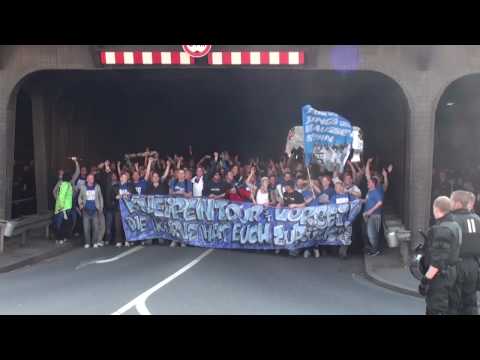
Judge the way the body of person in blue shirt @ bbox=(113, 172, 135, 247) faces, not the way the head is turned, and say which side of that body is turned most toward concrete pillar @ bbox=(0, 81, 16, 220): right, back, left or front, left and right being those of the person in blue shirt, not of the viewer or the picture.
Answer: right

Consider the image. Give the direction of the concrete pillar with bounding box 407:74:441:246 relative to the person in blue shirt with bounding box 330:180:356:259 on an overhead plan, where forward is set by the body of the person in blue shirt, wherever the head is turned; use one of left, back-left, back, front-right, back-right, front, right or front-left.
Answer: left

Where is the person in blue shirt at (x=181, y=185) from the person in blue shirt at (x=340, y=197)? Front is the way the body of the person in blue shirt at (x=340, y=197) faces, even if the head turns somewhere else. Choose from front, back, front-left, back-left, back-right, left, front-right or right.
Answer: right

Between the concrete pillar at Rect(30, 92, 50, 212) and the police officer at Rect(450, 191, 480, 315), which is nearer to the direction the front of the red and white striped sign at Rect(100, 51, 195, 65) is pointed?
the police officer

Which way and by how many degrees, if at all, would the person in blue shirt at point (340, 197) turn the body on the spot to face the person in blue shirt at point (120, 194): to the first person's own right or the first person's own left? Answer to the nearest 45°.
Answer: approximately 90° to the first person's own right

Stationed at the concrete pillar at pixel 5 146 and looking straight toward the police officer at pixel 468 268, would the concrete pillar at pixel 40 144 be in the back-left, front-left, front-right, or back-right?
back-left

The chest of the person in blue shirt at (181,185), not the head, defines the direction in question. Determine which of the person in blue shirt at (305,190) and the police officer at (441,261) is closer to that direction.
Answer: the police officer

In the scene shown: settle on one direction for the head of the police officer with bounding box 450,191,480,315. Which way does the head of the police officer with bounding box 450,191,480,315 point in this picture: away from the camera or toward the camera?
away from the camera

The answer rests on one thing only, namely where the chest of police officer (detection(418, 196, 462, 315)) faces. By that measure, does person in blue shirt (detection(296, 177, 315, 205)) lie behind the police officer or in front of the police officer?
in front

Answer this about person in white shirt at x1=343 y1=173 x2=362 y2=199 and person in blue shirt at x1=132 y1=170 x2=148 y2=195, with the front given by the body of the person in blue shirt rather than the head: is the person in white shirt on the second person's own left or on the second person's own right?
on the second person's own left

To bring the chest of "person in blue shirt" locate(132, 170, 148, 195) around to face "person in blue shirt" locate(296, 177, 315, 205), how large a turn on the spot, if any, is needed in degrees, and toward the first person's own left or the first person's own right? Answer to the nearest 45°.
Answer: approximately 45° to the first person's own left

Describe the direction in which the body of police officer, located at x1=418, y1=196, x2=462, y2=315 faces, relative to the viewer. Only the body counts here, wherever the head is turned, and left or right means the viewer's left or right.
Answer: facing away from the viewer and to the left of the viewer

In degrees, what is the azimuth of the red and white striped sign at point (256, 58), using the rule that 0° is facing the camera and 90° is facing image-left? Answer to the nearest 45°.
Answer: approximately 0°

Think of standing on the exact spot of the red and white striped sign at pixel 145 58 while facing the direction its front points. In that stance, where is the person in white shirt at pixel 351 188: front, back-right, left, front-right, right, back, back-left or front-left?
left
